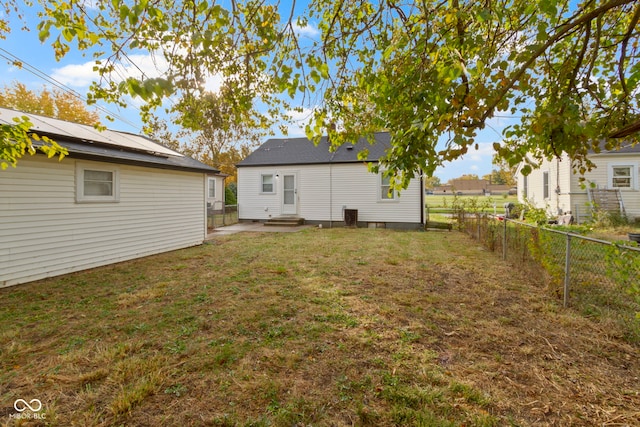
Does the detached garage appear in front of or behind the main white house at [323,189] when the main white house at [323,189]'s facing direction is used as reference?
behind

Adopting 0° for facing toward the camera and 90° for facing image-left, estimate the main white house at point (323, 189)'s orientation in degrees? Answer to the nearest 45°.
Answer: approximately 180°

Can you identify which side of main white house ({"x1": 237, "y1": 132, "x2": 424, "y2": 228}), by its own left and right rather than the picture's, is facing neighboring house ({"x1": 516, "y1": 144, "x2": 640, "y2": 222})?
right
